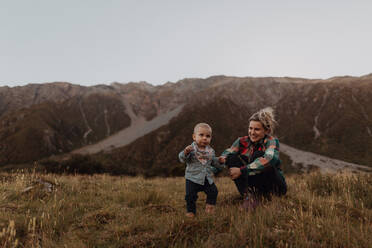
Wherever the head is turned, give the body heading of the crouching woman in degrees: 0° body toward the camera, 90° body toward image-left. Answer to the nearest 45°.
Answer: approximately 45°

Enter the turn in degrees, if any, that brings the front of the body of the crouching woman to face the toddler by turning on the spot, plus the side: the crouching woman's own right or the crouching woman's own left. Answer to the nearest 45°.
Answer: approximately 45° to the crouching woman's own right
